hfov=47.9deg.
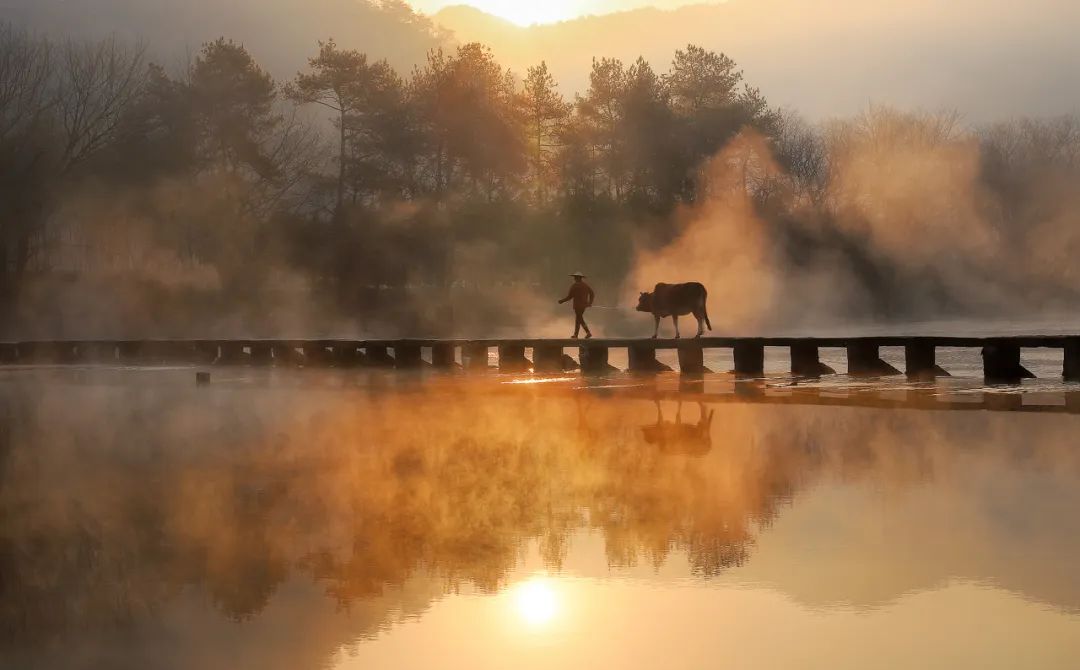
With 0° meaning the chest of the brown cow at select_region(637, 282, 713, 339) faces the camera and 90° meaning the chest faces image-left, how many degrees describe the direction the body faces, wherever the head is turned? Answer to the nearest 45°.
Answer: approximately 90°
